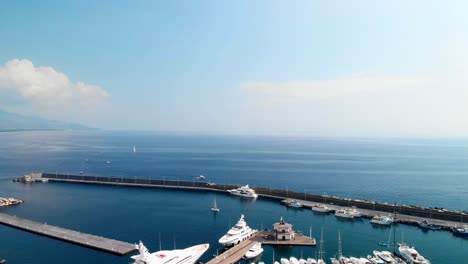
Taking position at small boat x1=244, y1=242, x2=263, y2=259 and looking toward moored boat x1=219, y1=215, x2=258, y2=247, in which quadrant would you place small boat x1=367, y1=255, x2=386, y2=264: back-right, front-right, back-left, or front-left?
back-right

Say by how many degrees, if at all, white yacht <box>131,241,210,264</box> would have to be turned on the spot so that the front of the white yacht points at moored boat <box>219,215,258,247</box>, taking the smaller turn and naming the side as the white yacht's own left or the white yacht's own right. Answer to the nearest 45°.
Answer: approximately 45° to the white yacht's own left

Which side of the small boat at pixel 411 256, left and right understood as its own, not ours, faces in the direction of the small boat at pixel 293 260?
left

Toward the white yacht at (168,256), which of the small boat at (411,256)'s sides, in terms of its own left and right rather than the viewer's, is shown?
left

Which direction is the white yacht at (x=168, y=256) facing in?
to the viewer's right

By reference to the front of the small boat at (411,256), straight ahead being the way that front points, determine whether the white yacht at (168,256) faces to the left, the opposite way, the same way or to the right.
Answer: to the right

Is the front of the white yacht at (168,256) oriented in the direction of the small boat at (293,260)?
yes
